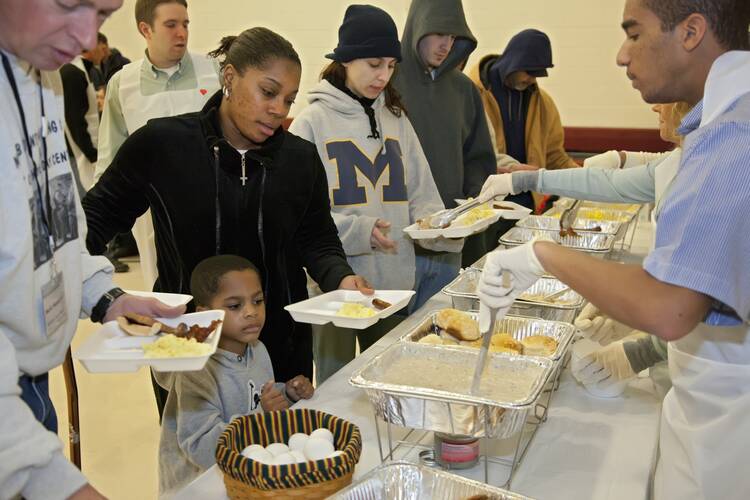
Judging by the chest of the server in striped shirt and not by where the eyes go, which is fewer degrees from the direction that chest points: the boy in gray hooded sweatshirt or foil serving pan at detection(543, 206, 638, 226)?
the boy in gray hooded sweatshirt

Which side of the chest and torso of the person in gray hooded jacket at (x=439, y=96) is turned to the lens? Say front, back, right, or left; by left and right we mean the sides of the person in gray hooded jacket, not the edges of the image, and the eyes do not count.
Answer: front

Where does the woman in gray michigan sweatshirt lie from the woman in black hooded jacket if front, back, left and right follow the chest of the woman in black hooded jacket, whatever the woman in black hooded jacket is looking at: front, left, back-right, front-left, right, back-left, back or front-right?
left

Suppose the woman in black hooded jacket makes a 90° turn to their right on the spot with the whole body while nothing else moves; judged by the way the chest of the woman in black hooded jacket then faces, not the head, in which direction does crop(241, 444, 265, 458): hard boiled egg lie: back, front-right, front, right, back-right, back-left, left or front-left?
front-left

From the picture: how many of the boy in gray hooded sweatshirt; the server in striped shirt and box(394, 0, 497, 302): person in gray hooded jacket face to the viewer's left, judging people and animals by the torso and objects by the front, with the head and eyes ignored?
1

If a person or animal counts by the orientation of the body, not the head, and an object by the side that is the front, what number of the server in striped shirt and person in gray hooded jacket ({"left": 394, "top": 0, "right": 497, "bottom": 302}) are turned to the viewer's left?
1

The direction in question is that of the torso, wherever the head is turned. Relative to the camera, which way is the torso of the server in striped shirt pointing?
to the viewer's left

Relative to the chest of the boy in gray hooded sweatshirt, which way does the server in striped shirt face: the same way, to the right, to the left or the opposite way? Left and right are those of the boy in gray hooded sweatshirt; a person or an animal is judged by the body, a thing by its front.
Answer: the opposite way

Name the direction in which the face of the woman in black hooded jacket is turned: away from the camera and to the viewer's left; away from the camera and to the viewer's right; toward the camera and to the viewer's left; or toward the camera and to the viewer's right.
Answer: toward the camera and to the viewer's right

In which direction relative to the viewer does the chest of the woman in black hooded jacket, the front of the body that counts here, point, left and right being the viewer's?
facing the viewer and to the right of the viewer

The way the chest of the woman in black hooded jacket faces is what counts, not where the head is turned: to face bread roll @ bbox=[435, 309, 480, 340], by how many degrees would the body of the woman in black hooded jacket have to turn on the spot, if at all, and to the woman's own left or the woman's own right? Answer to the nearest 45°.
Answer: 0° — they already face it

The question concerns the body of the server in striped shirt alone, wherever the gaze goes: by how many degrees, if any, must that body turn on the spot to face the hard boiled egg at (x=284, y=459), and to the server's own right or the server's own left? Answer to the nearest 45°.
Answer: approximately 45° to the server's own left
